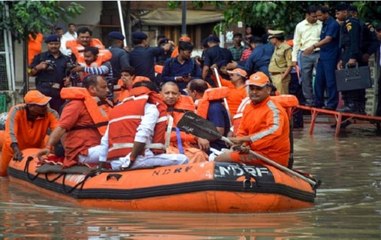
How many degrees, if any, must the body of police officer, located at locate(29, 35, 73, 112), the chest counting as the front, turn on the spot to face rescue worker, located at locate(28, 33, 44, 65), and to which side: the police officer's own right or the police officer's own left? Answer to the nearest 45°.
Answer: approximately 180°

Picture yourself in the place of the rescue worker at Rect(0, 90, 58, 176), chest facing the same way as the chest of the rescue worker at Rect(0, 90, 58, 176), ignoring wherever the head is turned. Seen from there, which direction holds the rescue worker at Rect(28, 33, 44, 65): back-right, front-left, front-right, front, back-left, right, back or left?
back-left

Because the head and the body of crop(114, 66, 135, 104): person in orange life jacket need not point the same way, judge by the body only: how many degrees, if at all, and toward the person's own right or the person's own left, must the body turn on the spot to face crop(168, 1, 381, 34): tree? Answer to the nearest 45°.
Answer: approximately 180°
